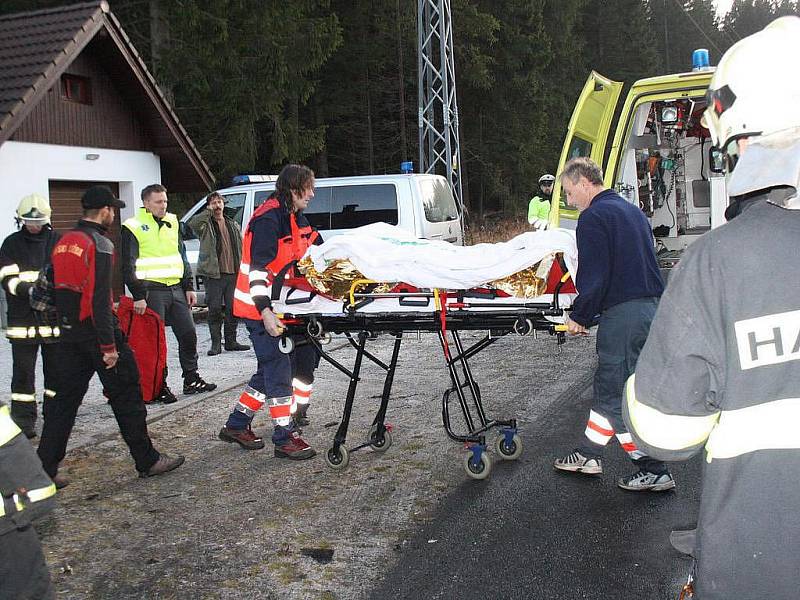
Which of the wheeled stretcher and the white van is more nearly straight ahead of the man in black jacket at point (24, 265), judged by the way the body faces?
the wheeled stretcher

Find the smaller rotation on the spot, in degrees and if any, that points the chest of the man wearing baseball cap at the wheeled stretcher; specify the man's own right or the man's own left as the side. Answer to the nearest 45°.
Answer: approximately 45° to the man's own right

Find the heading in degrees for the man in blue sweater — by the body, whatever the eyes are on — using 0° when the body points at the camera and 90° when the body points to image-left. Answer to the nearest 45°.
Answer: approximately 90°

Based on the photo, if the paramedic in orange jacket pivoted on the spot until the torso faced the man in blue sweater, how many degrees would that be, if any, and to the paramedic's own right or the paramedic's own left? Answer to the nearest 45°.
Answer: approximately 45° to the paramedic's own right

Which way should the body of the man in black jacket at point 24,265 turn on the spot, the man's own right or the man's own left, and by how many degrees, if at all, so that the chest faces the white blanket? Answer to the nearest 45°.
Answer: approximately 45° to the man's own left

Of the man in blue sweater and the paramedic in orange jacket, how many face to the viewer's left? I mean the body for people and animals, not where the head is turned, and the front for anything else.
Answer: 1

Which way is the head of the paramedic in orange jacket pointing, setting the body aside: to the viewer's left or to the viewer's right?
to the viewer's right

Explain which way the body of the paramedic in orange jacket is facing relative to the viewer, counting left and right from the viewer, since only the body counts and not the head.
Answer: facing to the right of the viewer
